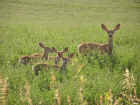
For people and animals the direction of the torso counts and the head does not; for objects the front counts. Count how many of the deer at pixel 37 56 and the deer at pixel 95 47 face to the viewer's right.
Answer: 2

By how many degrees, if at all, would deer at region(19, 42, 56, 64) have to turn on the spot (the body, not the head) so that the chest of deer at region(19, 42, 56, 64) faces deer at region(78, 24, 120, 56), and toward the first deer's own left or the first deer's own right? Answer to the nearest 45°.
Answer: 0° — it already faces it

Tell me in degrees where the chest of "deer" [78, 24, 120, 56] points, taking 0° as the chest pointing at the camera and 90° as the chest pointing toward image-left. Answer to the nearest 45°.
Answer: approximately 270°

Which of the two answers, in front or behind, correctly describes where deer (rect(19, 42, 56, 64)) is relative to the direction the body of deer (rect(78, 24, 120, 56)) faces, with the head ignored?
behind

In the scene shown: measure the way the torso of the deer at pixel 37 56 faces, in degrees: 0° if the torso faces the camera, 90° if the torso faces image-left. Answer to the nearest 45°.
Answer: approximately 270°
